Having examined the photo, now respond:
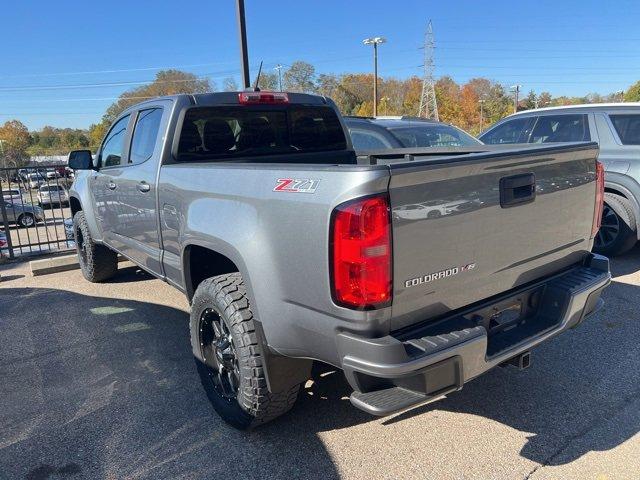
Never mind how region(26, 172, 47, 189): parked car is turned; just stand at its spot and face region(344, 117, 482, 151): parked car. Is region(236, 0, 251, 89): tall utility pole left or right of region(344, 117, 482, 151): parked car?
left

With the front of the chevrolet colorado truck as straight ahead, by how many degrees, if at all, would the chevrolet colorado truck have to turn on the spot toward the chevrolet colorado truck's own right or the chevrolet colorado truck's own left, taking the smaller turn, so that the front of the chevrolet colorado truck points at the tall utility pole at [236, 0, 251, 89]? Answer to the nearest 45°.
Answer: approximately 45° to the chevrolet colorado truck's own right

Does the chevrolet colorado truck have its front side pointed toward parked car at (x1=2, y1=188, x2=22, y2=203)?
yes

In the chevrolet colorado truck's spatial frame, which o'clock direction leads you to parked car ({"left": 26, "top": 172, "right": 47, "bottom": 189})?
The parked car is roughly at 12 o'clock from the chevrolet colorado truck.

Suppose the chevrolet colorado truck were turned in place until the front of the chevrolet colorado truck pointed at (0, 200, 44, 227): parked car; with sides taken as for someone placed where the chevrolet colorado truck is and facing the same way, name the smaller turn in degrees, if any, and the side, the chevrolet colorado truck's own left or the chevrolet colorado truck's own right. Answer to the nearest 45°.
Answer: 0° — it already faces it

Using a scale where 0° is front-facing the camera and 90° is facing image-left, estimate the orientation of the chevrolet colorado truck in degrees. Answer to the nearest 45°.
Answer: approximately 135°

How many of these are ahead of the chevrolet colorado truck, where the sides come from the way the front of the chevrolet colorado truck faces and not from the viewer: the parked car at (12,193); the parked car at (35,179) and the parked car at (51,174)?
3

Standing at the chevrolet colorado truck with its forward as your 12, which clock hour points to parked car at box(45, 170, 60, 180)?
The parked car is roughly at 12 o'clock from the chevrolet colorado truck.

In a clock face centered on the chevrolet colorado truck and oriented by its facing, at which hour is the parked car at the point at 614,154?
The parked car is roughly at 3 o'clock from the chevrolet colorado truck.

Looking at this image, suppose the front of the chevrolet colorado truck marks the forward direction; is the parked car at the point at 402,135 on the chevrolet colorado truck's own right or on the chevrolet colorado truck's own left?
on the chevrolet colorado truck's own right
